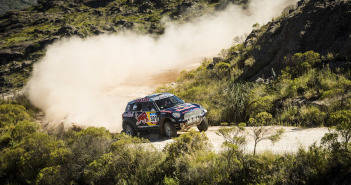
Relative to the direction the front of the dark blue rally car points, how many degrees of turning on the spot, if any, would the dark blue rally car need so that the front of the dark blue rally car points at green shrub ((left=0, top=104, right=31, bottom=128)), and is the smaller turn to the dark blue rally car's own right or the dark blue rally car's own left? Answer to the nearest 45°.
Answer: approximately 180°

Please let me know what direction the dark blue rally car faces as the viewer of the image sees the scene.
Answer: facing the viewer and to the right of the viewer
